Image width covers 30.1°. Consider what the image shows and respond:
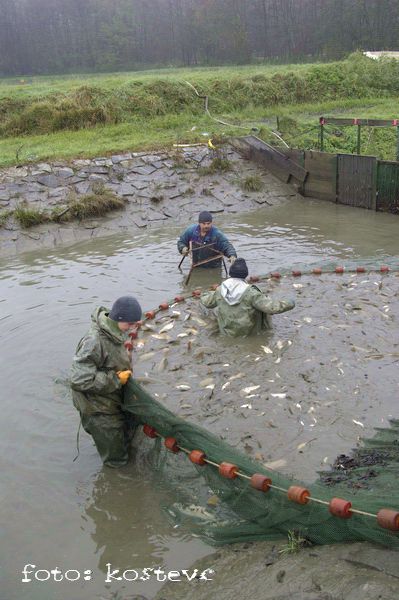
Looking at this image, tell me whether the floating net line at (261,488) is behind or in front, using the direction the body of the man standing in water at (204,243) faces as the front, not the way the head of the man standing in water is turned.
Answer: in front

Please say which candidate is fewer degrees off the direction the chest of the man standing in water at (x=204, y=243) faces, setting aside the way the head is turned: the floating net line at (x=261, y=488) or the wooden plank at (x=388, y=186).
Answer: the floating net line

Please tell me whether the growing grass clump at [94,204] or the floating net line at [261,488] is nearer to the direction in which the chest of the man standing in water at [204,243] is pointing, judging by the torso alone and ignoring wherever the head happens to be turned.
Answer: the floating net line

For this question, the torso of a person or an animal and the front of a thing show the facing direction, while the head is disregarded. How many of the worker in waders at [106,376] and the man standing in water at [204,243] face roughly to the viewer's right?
1

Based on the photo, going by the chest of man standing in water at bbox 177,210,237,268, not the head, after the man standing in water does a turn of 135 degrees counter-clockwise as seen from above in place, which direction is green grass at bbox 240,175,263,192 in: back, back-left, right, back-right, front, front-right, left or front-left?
front-left

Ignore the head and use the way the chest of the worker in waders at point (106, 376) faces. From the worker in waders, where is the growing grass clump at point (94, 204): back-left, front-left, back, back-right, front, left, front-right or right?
left

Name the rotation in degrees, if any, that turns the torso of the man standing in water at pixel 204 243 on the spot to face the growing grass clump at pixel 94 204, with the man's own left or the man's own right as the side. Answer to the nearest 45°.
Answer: approximately 135° to the man's own right

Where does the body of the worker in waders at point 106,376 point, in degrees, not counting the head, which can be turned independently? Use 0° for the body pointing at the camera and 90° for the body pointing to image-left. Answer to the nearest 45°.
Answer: approximately 270°

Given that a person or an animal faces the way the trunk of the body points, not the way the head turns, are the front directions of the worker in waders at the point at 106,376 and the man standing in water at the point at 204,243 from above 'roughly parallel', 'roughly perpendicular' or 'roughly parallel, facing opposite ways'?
roughly perpendicular

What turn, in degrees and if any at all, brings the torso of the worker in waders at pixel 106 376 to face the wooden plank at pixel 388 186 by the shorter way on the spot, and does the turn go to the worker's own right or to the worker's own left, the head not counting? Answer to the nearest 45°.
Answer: approximately 45° to the worker's own left

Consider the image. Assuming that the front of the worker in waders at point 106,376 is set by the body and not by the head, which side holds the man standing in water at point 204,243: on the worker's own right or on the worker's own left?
on the worker's own left

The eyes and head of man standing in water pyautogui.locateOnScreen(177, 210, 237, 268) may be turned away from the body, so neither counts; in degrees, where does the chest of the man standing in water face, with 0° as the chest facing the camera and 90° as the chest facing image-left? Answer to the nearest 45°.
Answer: approximately 0°
